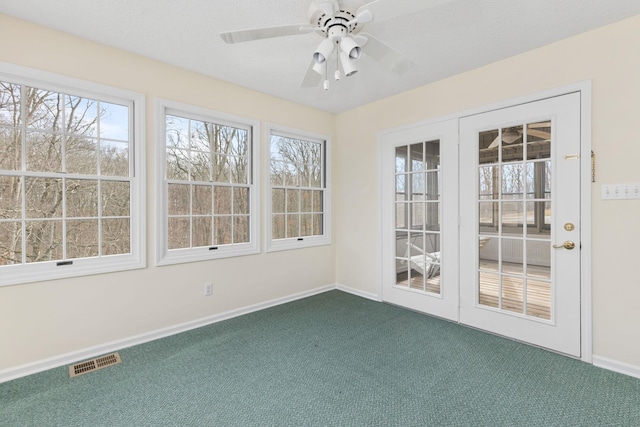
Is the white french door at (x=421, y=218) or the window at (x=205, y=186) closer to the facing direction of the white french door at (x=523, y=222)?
the window

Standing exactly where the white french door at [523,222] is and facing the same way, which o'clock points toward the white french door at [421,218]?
the white french door at [421,218] is roughly at 2 o'clock from the white french door at [523,222].

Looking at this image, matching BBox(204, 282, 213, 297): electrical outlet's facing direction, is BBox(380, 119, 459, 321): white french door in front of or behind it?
in front

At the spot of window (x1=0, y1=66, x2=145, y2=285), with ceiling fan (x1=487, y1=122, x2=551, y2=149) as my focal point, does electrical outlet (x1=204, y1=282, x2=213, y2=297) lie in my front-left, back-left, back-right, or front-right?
front-left

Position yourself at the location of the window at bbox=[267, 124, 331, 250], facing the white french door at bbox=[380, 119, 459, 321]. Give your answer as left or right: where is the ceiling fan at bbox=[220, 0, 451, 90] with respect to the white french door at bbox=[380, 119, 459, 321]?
right

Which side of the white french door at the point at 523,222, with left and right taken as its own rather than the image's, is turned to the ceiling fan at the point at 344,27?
front

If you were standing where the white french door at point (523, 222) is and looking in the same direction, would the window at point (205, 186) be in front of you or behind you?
in front

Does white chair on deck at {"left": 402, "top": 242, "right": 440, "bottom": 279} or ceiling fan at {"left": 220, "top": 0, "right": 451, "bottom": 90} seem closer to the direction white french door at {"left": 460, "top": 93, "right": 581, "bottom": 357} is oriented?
the ceiling fan

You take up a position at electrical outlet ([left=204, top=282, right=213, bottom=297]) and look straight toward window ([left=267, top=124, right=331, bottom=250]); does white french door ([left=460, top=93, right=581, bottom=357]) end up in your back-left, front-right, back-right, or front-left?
front-right

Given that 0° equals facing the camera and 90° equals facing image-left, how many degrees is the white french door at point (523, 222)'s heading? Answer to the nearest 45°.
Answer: approximately 45°

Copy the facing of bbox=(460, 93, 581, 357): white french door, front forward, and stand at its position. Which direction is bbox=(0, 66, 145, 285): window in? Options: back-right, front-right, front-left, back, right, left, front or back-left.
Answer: front

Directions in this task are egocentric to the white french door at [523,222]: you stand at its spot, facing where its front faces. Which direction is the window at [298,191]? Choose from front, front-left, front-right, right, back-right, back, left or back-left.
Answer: front-right

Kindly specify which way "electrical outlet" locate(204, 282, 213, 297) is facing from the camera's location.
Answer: facing the viewer and to the right of the viewer

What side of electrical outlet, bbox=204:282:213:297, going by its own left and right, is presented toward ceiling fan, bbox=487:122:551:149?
front

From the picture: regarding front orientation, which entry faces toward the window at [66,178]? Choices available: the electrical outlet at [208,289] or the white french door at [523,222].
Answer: the white french door
